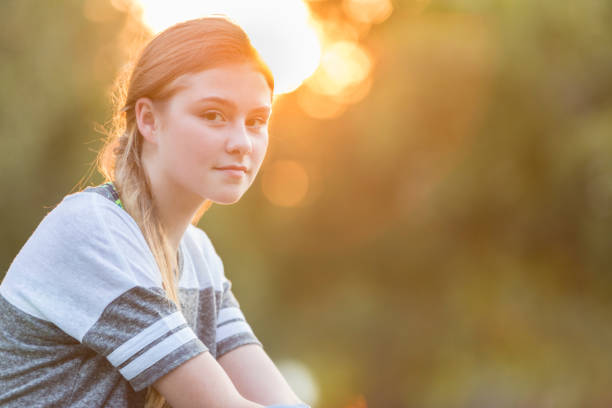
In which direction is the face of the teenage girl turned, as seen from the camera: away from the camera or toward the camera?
toward the camera

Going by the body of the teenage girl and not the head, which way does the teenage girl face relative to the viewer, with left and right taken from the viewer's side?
facing the viewer and to the right of the viewer
